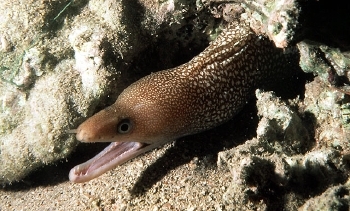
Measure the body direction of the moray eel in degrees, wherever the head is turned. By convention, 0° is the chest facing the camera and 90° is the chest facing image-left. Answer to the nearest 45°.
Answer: approximately 90°
